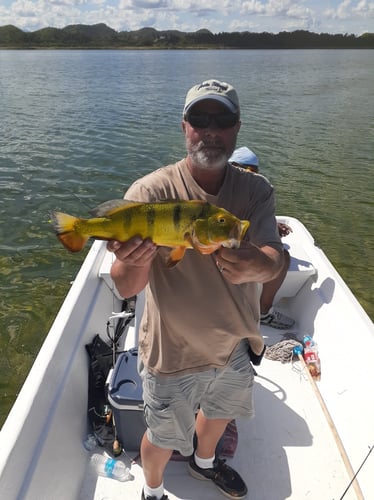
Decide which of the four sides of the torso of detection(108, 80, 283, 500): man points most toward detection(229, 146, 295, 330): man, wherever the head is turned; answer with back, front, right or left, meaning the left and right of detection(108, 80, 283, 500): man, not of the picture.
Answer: back

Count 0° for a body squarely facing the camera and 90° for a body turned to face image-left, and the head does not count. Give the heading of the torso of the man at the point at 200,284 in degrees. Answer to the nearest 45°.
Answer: approximately 0°

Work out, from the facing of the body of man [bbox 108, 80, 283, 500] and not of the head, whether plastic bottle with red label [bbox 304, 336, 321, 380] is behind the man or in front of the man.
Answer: behind
